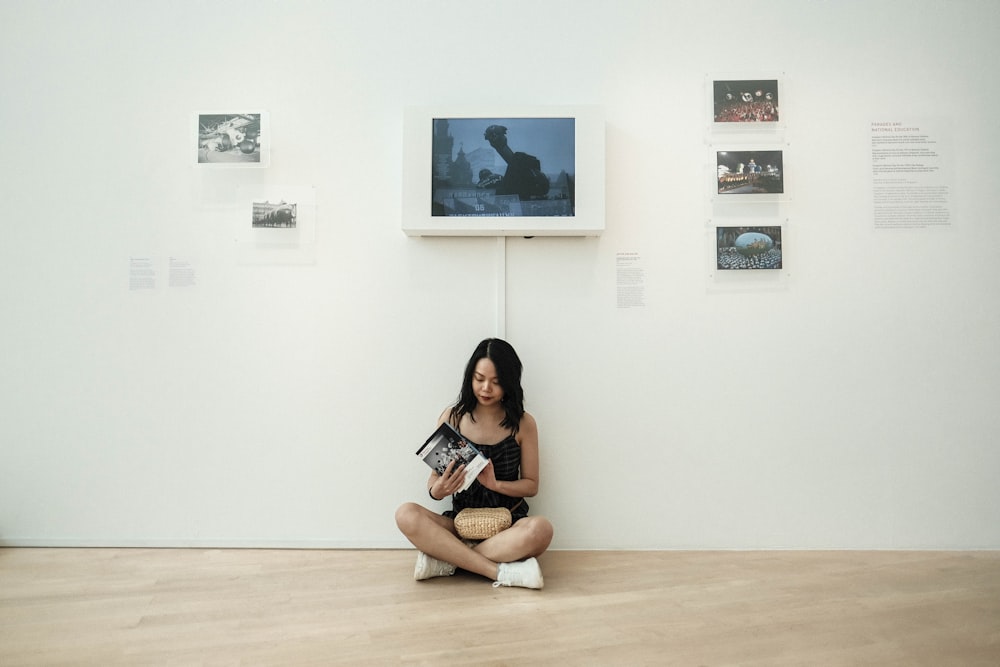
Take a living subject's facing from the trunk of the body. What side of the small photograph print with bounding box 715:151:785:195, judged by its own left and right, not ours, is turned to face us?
front

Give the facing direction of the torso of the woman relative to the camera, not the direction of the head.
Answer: toward the camera

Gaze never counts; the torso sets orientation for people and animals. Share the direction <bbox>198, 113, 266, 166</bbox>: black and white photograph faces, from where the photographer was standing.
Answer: facing the viewer

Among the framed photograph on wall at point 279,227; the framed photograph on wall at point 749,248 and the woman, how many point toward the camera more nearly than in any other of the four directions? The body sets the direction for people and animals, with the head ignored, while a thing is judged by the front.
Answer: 3

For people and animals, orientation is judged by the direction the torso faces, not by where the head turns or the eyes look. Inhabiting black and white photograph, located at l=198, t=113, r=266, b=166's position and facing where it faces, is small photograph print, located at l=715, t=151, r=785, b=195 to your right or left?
on your left
